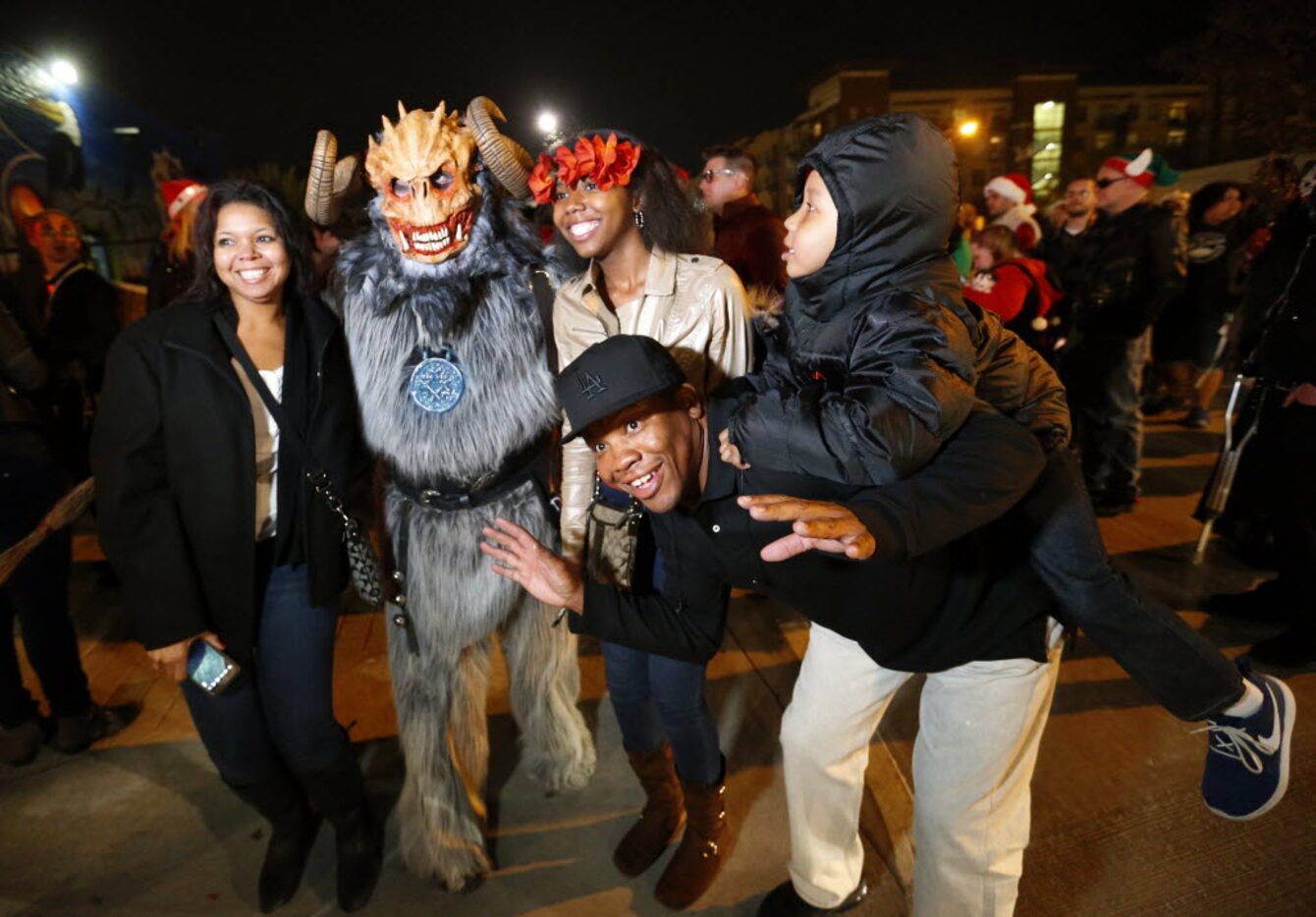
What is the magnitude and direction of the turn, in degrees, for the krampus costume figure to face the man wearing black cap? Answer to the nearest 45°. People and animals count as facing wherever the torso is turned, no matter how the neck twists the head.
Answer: approximately 45° to its left

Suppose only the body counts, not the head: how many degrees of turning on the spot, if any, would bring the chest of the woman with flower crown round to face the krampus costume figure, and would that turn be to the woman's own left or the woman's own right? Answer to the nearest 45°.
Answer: approximately 45° to the woman's own right

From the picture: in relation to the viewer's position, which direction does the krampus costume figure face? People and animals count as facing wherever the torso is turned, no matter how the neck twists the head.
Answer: facing the viewer

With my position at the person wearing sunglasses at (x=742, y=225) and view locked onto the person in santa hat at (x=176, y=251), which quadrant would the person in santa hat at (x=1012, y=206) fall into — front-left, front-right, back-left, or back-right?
back-right

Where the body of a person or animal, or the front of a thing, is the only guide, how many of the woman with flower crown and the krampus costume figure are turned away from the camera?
0

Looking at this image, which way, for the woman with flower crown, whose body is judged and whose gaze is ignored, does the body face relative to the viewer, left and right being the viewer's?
facing the viewer and to the left of the viewer

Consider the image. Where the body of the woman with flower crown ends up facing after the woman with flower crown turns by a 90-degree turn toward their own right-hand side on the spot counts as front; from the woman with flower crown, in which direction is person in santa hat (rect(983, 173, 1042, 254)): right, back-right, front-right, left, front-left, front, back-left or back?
right

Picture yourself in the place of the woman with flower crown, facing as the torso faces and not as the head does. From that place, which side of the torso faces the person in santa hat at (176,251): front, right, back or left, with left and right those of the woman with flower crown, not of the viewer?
right

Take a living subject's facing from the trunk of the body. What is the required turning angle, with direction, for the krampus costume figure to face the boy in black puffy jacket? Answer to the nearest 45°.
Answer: approximately 45° to its left

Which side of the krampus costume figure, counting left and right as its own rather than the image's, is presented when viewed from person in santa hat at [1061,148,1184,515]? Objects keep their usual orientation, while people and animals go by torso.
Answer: left
